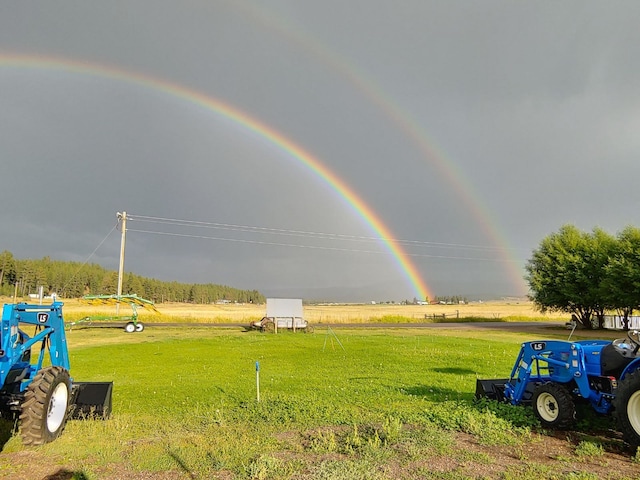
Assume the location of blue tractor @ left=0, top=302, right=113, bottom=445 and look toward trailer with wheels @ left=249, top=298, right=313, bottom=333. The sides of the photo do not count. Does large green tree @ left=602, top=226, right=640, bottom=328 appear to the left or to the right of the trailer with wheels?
right

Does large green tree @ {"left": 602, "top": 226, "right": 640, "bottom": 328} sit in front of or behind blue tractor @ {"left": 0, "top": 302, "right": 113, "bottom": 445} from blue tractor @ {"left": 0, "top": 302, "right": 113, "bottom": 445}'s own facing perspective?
in front

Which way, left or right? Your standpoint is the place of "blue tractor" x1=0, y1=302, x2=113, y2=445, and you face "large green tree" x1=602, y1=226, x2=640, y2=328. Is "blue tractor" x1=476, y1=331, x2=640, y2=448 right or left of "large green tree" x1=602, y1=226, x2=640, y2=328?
right

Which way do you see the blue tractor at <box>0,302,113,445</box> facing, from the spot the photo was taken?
facing away from the viewer and to the right of the viewer
